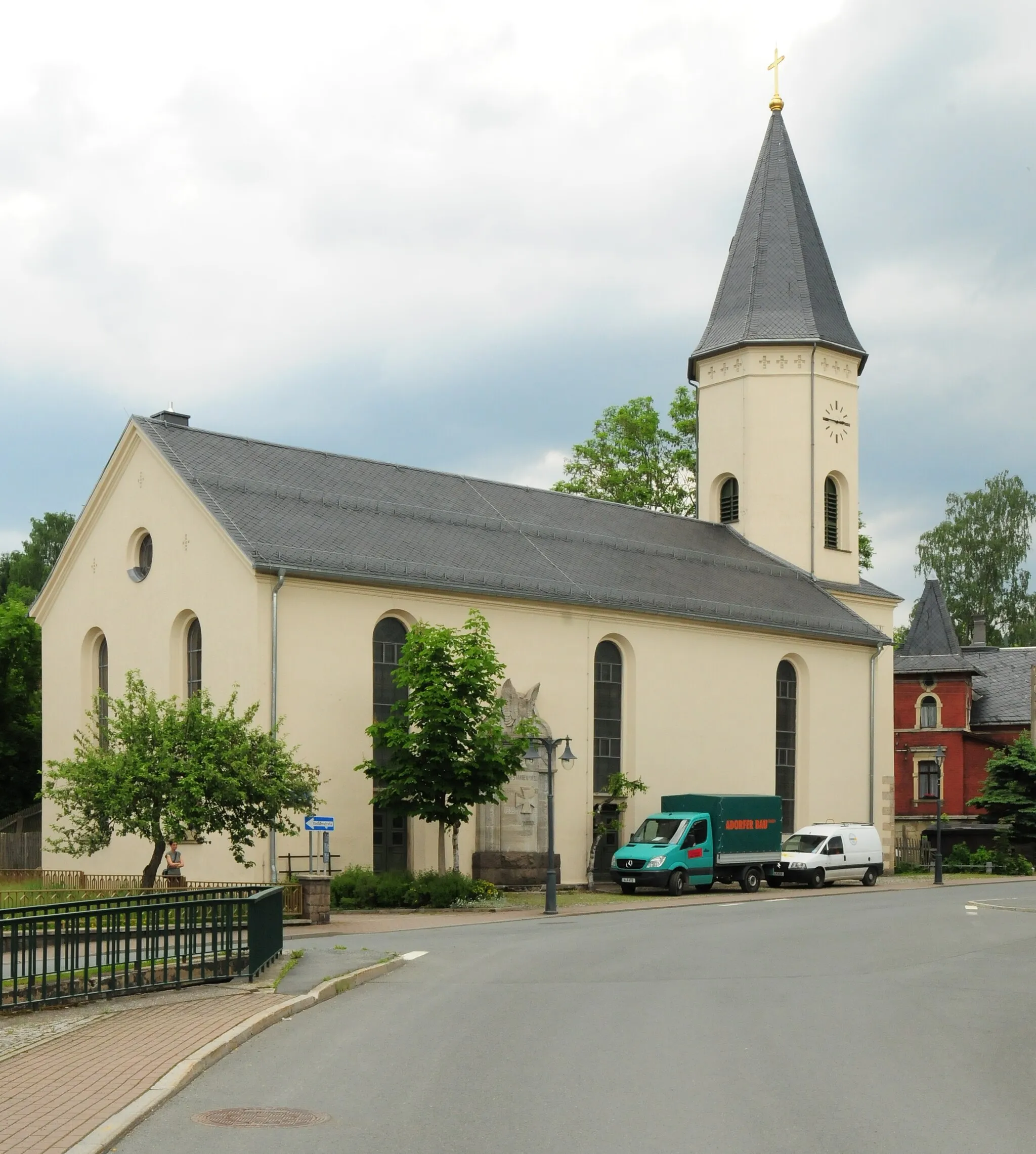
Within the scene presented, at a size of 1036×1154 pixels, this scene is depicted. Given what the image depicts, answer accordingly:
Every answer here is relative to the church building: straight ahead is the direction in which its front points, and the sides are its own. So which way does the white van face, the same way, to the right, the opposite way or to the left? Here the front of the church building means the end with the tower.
the opposite way

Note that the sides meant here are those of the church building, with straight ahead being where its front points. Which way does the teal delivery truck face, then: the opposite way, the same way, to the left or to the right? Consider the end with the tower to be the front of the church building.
the opposite way

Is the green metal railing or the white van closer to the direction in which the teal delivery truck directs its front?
the green metal railing

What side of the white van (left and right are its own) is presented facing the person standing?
front

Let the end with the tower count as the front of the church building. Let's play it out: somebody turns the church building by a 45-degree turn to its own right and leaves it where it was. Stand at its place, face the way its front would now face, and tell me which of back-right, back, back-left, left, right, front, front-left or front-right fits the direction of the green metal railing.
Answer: right

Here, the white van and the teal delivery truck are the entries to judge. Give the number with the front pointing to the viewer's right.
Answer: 0

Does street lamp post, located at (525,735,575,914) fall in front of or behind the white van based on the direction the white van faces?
in front

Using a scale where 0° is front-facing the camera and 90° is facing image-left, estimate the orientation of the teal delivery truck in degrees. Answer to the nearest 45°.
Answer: approximately 45°

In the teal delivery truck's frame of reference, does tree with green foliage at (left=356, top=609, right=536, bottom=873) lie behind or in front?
in front
